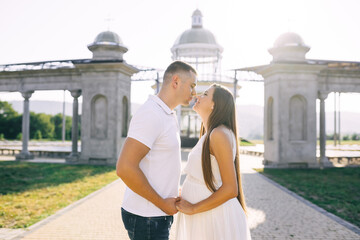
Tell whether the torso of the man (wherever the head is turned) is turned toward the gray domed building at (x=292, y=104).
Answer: no

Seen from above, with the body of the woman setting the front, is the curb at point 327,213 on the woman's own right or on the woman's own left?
on the woman's own right

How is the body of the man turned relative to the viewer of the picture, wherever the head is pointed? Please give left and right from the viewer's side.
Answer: facing to the right of the viewer

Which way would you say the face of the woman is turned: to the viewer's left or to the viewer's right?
to the viewer's left

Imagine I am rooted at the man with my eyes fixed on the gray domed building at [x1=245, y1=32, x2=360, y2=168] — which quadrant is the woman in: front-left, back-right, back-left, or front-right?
front-right

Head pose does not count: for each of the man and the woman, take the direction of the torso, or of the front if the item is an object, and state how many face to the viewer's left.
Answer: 1

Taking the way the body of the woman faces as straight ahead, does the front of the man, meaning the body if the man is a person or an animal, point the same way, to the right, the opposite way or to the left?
the opposite way

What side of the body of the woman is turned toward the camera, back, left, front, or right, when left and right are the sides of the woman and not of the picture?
left

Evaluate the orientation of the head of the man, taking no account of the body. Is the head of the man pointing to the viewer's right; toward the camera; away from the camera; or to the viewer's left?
to the viewer's right

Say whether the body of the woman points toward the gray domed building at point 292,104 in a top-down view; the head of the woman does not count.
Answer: no
